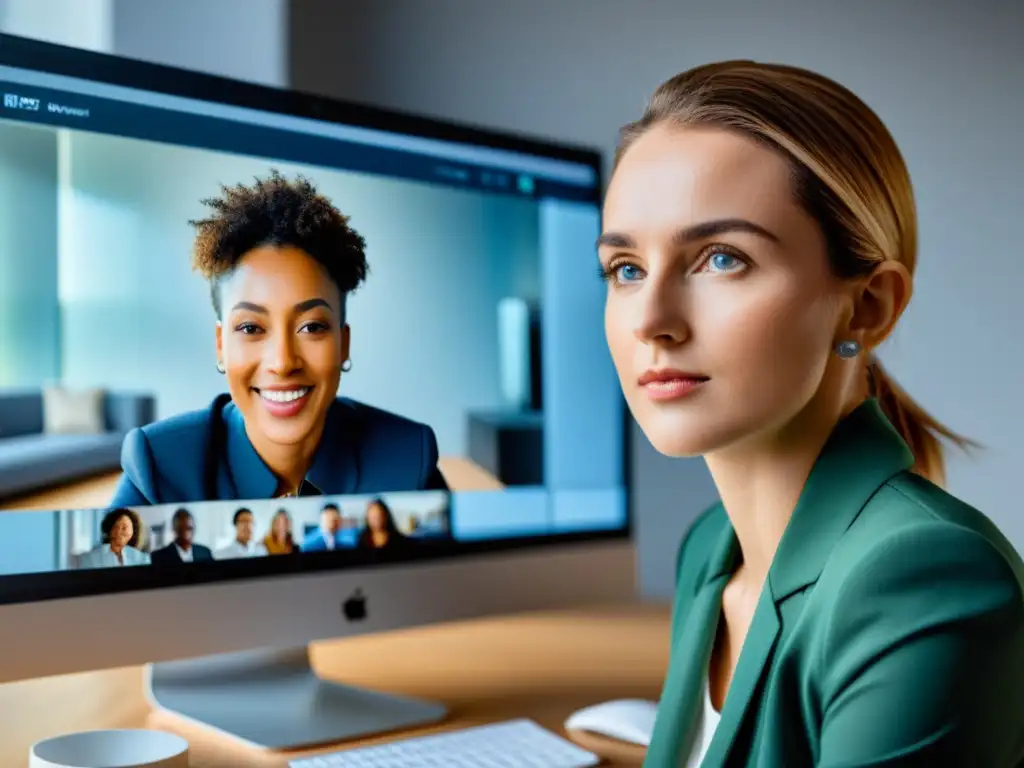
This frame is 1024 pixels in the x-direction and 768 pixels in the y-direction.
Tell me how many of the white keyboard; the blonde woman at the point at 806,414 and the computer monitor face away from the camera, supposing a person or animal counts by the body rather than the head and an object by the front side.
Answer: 0

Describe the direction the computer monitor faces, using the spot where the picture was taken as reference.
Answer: facing the viewer and to the right of the viewer

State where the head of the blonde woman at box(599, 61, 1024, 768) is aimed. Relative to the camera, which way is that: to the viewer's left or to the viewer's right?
to the viewer's left

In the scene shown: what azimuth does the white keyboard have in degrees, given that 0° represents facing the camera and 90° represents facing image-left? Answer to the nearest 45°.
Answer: approximately 315°

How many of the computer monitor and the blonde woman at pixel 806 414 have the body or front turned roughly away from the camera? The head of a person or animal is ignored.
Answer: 0

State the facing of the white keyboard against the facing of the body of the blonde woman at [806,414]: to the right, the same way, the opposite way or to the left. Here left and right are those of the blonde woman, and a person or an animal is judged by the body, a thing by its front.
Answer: to the left
